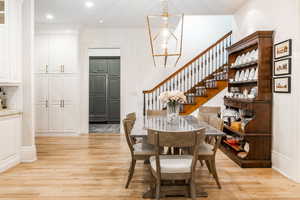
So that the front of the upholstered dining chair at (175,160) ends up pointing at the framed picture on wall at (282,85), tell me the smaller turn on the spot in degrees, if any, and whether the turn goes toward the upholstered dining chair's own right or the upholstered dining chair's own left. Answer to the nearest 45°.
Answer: approximately 45° to the upholstered dining chair's own right

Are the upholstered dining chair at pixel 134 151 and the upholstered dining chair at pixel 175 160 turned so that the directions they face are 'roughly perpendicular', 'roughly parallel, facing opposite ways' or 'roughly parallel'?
roughly perpendicular

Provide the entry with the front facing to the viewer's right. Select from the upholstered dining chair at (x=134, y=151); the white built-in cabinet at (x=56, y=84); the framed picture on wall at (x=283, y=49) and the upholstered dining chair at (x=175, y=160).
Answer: the upholstered dining chair at (x=134, y=151)

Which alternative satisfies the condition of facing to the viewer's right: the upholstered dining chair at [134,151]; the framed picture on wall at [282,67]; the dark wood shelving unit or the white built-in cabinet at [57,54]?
the upholstered dining chair

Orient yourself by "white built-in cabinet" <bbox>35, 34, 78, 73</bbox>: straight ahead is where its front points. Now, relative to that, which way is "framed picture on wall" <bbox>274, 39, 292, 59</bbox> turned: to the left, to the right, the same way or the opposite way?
to the right

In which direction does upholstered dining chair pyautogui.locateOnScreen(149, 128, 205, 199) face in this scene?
away from the camera

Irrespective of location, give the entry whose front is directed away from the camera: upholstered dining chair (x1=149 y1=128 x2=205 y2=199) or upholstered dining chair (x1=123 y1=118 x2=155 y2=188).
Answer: upholstered dining chair (x1=149 y1=128 x2=205 y2=199)

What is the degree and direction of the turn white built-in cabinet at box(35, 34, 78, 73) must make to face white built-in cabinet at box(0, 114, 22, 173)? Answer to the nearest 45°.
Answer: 0° — it already faces it

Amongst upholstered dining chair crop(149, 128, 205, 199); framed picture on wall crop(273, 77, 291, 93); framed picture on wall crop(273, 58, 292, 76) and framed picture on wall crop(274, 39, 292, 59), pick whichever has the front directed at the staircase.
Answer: the upholstered dining chair

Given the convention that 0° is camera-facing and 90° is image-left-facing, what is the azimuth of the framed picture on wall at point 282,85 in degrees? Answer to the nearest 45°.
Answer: approximately 45°

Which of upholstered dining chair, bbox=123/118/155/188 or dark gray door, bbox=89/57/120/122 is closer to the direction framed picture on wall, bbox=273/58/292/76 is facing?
the upholstered dining chair

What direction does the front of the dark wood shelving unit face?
to the viewer's left
